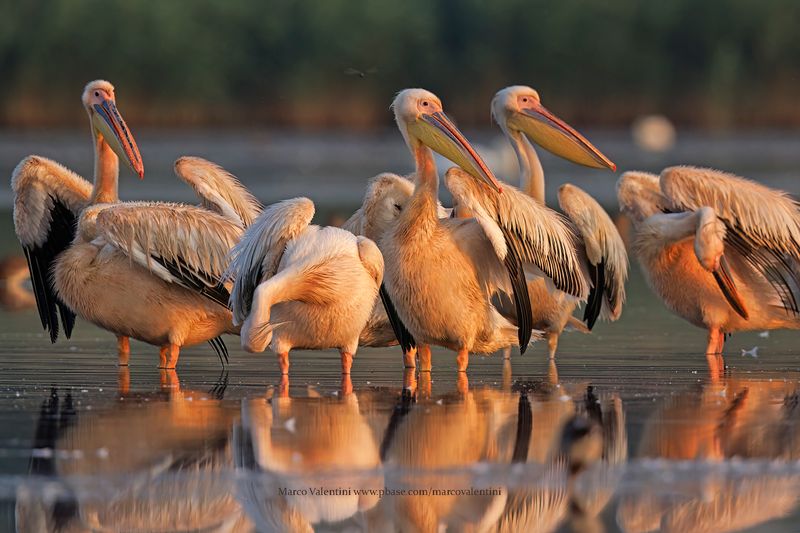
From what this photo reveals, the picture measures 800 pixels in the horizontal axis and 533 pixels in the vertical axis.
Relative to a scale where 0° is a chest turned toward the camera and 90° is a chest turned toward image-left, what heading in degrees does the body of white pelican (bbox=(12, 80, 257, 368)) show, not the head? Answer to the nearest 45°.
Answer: approximately 45°

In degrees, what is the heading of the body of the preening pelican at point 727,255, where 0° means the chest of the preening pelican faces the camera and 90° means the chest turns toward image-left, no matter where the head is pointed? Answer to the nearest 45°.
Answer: approximately 45°

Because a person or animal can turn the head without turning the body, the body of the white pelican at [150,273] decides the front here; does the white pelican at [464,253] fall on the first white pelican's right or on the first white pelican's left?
on the first white pelican's left

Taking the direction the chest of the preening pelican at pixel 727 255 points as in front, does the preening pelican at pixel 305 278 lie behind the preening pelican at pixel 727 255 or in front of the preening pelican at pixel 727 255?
in front

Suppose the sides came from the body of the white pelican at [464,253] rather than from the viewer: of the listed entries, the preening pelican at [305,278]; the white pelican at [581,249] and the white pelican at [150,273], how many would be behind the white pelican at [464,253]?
1
